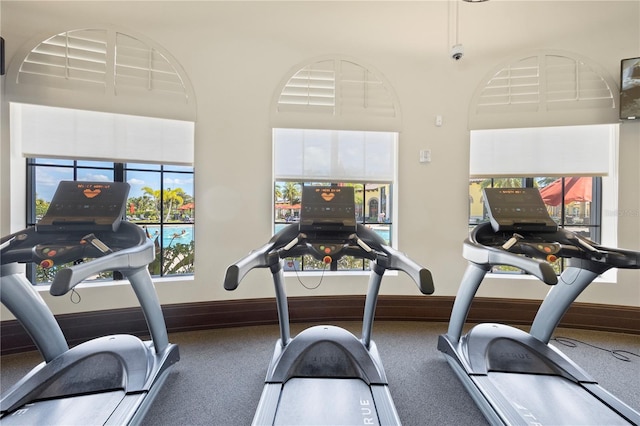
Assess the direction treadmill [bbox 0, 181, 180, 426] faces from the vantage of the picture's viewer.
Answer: facing away from the viewer and to the right of the viewer

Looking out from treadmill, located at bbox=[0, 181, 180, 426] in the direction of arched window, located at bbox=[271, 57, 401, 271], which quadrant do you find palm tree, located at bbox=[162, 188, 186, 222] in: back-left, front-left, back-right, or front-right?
front-left

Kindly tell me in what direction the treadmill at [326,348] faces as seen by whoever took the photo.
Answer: facing away from the viewer

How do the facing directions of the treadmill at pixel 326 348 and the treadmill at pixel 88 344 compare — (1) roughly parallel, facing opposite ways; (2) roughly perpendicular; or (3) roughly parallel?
roughly parallel

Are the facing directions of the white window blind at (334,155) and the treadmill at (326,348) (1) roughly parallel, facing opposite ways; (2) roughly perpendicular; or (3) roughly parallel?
roughly parallel, facing opposite ways

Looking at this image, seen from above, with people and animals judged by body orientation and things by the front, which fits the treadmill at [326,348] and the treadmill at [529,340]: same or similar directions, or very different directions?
same or similar directions

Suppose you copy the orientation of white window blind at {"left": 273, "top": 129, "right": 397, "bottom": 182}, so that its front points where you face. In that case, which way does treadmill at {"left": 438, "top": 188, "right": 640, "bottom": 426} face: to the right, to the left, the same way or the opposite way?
the opposite way

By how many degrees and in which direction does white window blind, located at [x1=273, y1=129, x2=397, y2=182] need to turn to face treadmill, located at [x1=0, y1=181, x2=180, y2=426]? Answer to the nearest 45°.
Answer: approximately 45° to its right

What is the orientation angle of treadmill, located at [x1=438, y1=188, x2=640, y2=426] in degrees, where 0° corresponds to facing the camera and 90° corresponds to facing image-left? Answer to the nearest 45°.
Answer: approximately 135°

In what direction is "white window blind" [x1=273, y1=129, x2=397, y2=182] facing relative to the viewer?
toward the camera

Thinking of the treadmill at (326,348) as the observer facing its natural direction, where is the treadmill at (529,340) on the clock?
the treadmill at (529,340) is roughly at 3 o'clock from the treadmill at (326,348).

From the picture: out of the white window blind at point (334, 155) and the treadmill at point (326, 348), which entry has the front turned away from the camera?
the treadmill

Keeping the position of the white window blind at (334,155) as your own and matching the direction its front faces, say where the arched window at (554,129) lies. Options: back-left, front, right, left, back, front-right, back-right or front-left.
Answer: left
